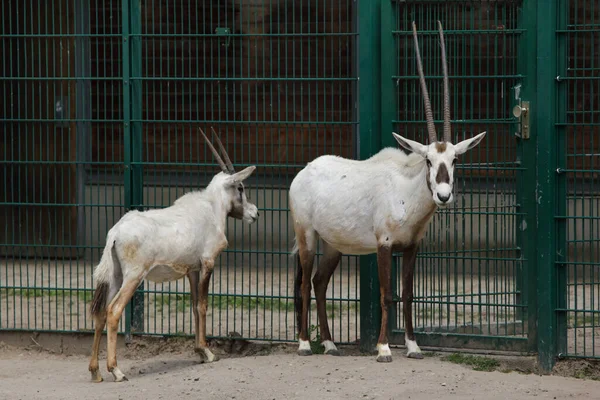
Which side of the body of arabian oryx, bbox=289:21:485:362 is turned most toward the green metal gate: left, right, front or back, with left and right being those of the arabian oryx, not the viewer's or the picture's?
left

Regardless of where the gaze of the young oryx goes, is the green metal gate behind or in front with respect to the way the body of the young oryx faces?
in front

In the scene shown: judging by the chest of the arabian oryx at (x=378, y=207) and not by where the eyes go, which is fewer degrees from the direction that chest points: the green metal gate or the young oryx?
the green metal gate

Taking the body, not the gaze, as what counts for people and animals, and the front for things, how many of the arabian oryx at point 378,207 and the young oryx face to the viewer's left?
0

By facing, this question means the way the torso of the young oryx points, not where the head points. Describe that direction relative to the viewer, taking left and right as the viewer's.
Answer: facing away from the viewer and to the right of the viewer

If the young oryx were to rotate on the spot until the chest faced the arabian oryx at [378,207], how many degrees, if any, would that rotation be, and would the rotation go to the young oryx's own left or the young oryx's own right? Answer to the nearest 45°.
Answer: approximately 45° to the young oryx's own right
